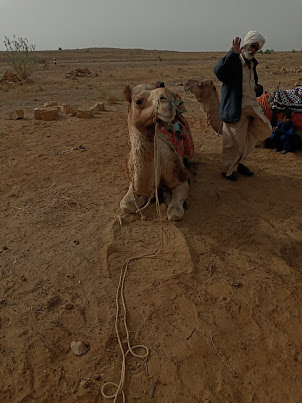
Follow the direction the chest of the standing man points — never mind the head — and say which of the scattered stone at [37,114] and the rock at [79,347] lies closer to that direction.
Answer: the rock

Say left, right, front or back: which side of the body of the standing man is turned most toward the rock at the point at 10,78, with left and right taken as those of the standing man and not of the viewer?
back

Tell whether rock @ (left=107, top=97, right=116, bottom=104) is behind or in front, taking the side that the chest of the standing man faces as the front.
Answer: behind

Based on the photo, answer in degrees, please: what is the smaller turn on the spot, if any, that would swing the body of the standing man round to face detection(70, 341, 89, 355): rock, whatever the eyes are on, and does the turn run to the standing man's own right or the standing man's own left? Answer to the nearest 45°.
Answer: approximately 45° to the standing man's own right

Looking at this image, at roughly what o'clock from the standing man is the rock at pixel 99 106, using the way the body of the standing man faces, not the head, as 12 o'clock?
The rock is roughly at 6 o'clock from the standing man.

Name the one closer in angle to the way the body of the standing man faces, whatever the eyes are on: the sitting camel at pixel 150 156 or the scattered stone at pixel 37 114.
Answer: the sitting camel

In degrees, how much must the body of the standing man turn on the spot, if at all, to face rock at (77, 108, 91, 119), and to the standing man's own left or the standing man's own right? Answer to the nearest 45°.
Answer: approximately 180°

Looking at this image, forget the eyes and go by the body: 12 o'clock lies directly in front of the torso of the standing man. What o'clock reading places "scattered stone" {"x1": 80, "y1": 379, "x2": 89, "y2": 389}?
The scattered stone is roughly at 2 o'clock from the standing man.

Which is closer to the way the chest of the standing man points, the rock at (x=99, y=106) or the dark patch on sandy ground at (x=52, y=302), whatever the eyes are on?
the dark patch on sandy ground

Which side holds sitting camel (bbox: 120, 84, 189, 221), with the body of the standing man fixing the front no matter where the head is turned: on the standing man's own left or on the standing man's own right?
on the standing man's own right

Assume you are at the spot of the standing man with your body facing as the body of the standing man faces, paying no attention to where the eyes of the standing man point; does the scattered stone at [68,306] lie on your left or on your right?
on your right
